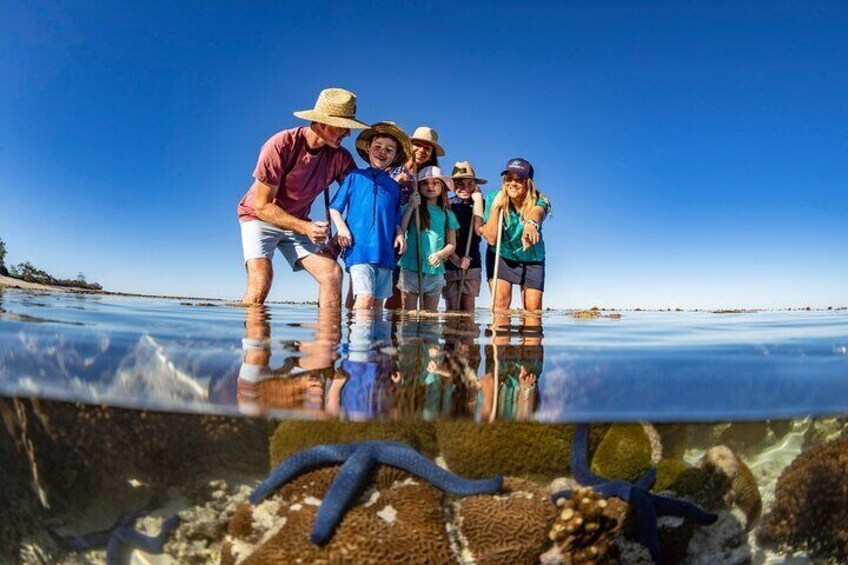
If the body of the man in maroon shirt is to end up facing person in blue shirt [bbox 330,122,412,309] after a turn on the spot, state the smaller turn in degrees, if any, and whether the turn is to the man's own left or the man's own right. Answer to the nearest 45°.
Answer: approximately 45° to the man's own left

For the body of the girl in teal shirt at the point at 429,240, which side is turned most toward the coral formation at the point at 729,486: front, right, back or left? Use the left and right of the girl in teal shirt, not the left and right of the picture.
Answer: front

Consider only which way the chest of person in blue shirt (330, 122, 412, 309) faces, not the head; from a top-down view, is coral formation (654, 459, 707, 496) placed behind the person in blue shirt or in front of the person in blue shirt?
in front

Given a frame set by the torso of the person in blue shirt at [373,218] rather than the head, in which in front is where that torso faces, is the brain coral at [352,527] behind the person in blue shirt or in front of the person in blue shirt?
in front

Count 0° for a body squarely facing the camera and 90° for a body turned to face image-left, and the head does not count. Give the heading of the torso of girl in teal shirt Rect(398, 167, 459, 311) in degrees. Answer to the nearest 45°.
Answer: approximately 0°
